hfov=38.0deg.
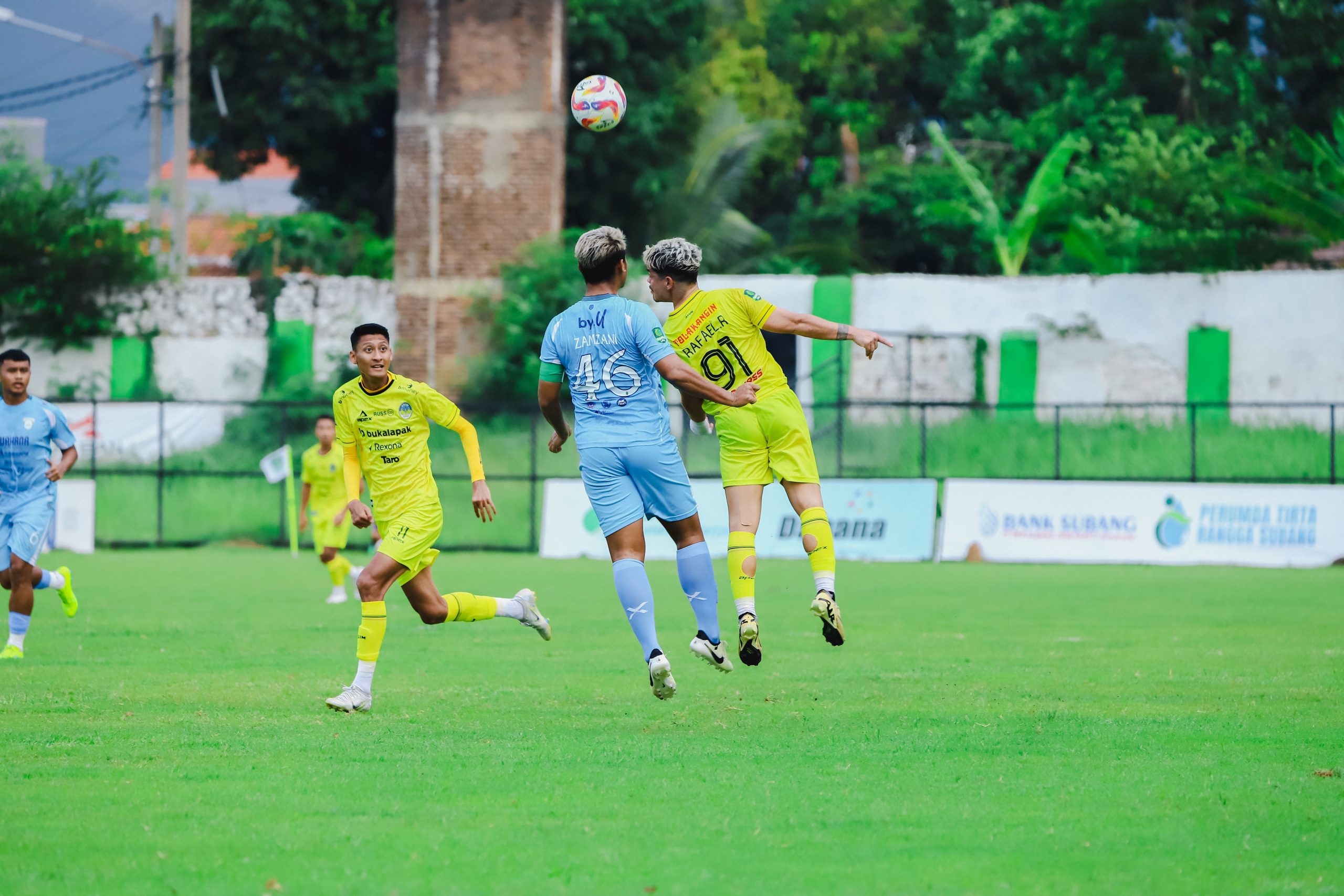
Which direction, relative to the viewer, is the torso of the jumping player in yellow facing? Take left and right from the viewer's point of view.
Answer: facing away from the viewer

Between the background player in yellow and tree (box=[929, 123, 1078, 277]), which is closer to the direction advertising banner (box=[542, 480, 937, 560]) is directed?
the background player in yellow

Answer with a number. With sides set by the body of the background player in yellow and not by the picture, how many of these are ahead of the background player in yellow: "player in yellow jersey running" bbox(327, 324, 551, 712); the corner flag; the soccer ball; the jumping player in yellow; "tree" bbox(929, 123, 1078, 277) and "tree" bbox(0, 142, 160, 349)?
3

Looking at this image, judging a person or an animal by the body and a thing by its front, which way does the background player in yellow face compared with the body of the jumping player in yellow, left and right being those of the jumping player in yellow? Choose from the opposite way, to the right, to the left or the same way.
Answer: the opposite way

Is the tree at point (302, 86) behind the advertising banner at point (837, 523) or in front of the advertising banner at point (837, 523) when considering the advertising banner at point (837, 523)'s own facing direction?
behind

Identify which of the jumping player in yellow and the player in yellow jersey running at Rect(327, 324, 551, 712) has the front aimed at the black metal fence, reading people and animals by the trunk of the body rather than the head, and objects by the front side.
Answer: the jumping player in yellow

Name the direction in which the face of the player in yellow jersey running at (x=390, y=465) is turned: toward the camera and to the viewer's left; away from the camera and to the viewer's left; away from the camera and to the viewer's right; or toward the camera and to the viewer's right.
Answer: toward the camera and to the viewer's right
